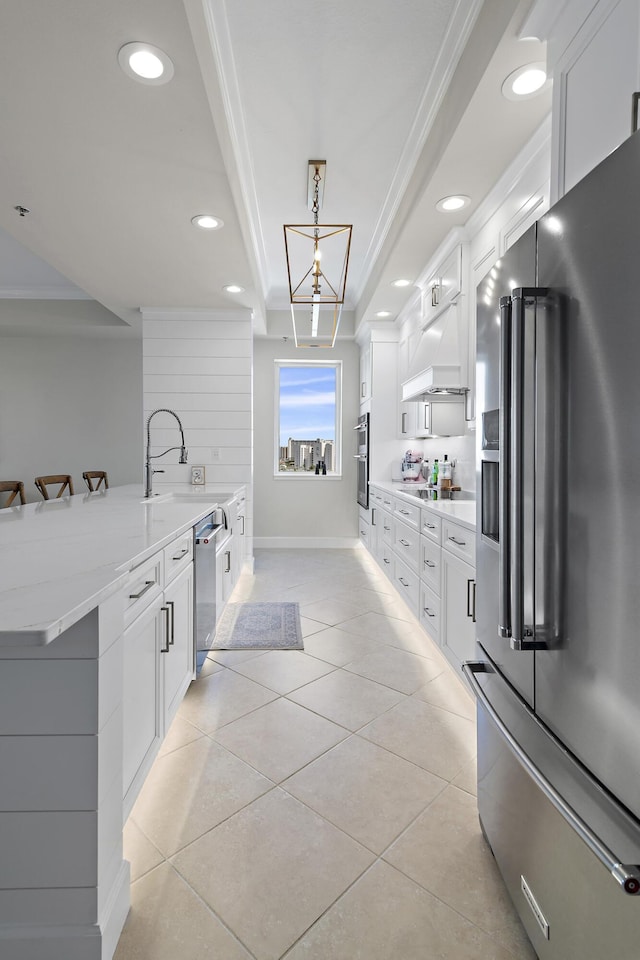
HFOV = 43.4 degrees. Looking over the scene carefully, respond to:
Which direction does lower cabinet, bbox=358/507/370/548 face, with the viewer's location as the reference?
facing to the left of the viewer

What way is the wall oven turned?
to the viewer's left

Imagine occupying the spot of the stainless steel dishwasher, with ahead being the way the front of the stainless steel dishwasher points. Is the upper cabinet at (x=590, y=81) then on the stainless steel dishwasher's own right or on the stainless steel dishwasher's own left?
on the stainless steel dishwasher's own right

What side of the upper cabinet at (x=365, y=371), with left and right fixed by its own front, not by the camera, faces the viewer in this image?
left

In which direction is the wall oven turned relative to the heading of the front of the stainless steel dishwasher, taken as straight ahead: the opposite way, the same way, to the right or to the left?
the opposite way

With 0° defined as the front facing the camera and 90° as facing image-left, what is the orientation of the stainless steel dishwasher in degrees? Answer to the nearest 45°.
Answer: approximately 270°

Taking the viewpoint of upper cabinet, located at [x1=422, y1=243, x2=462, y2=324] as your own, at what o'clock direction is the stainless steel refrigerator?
The stainless steel refrigerator is roughly at 9 o'clock from the upper cabinet.

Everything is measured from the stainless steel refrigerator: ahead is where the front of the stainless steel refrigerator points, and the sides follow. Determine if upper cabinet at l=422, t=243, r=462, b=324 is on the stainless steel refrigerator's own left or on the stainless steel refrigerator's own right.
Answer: on the stainless steel refrigerator's own right

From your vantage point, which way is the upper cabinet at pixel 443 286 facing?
to the viewer's left
